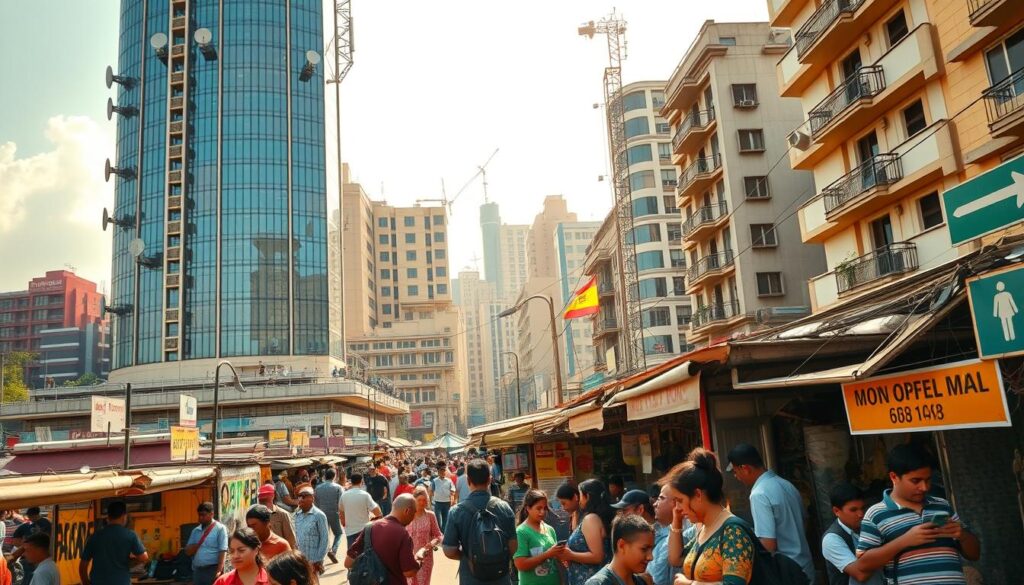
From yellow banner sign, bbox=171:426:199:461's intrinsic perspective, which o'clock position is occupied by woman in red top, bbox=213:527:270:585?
The woman in red top is roughly at 12 o'clock from the yellow banner sign.

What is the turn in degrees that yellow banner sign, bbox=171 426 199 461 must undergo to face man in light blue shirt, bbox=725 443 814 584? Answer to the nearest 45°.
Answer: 0° — it already faces them

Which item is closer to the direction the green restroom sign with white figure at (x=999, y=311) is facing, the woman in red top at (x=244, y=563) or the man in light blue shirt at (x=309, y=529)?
the woman in red top

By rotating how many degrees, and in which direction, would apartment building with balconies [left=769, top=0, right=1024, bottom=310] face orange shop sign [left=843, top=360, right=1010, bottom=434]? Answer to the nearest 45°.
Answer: approximately 45° to its left

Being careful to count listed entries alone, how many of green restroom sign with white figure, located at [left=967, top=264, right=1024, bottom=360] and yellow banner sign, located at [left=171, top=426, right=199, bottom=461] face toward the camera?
2

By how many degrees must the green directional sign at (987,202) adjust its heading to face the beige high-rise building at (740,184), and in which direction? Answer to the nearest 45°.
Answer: approximately 135° to its right

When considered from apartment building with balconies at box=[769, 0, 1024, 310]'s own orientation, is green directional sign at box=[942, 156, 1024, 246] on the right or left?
on its left

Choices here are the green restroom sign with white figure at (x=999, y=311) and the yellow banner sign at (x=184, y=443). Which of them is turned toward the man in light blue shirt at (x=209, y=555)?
the yellow banner sign

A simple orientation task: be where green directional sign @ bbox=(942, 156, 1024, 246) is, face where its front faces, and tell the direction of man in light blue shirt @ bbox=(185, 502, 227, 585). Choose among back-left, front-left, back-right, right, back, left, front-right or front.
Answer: front-right

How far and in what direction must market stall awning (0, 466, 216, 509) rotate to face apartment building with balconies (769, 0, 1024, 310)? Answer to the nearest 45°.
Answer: approximately 45° to its left

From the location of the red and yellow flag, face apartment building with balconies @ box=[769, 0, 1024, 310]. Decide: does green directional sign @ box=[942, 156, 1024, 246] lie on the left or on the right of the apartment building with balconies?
right

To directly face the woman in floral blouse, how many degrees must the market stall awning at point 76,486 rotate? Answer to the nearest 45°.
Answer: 0° — it already faces them

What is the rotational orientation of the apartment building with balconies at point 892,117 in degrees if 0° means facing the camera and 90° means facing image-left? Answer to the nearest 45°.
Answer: approximately 45°
